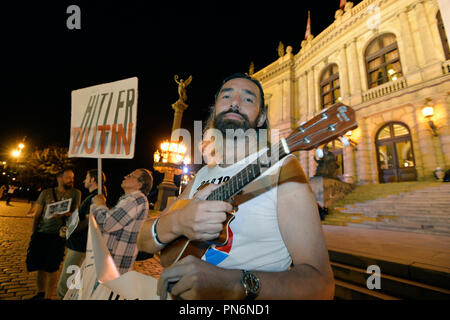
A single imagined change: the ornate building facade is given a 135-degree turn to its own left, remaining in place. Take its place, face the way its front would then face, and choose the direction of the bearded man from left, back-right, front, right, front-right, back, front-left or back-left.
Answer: right

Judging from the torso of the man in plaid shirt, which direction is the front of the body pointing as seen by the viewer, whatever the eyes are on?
to the viewer's left

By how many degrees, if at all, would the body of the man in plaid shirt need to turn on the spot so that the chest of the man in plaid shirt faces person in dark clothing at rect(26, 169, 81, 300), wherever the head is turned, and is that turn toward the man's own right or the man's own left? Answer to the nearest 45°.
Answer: approximately 45° to the man's own right

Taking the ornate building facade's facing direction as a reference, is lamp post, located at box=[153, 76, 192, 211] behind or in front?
in front

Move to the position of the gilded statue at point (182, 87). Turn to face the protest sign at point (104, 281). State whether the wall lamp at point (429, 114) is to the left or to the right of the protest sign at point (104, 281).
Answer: left

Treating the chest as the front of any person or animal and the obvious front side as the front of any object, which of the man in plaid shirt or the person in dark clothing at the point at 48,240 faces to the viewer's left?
the man in plaid shirt

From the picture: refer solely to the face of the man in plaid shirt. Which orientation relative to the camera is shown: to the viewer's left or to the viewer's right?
to the viewer's left

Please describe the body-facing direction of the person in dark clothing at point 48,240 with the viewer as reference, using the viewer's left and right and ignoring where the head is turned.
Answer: facing the viewer and to the right of the viewer

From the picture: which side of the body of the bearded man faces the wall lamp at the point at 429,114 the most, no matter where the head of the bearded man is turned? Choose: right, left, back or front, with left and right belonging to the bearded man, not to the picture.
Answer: back

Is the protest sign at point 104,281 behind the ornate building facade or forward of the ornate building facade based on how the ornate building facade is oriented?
forward

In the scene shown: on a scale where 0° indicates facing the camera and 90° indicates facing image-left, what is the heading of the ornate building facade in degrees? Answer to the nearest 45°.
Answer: approximately 45°

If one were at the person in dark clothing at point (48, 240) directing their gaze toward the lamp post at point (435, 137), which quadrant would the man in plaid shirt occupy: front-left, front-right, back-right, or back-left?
front-right
